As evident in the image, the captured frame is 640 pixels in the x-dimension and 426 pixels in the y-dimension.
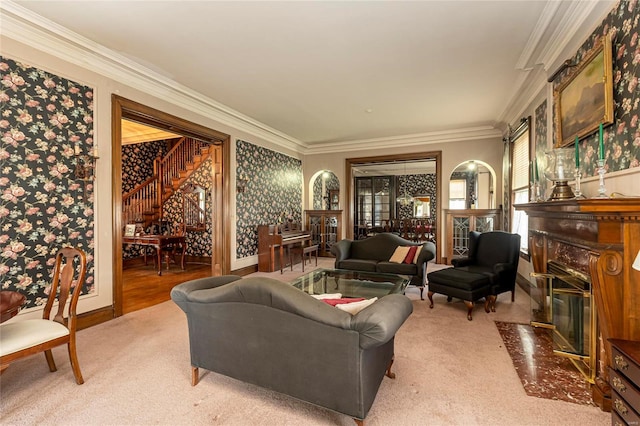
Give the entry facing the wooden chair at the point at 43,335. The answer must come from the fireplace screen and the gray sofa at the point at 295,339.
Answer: the fireplace screen

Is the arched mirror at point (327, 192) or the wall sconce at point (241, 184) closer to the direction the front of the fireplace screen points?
the wall sconce

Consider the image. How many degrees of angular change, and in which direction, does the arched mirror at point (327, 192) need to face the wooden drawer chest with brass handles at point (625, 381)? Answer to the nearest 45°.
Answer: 0° — it already faces it

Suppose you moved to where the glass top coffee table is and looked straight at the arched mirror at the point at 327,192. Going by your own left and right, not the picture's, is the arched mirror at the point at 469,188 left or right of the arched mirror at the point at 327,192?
right

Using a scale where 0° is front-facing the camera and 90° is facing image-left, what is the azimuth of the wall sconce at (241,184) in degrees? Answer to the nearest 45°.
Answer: approximately 315°

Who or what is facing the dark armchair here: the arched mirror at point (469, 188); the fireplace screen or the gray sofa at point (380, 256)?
the arched mirror

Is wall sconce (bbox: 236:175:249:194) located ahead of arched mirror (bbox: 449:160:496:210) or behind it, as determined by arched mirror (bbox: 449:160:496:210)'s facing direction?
ahead

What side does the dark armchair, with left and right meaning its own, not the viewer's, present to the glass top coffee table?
front

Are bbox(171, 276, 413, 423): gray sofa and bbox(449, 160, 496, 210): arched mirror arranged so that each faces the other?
yes

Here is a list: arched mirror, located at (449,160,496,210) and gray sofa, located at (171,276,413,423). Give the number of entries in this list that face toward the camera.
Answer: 1

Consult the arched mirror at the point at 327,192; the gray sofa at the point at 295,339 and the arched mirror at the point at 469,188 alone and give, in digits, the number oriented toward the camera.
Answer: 2

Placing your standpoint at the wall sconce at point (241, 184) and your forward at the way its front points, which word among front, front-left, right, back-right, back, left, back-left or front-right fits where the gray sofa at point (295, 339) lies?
front-right

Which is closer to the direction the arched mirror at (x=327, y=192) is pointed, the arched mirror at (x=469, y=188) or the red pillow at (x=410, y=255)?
the red pillow
